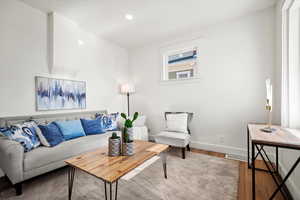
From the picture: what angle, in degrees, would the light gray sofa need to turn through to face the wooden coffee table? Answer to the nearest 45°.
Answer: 0° — it already faces it

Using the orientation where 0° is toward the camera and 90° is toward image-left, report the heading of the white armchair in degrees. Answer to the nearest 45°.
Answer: approximately 45°

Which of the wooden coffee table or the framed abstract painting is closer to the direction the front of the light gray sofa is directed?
the wooden coffee table

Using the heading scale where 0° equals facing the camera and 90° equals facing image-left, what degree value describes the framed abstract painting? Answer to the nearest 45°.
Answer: approximately 315°

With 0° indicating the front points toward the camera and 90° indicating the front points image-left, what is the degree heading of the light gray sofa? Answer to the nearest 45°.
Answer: approximately 315°

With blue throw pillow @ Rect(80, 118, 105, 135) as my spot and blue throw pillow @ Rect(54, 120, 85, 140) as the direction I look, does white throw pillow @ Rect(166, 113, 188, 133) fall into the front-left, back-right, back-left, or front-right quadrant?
back-left
